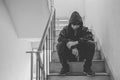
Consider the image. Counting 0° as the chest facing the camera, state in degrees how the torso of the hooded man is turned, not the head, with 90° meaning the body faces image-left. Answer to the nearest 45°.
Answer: approximately 0°
